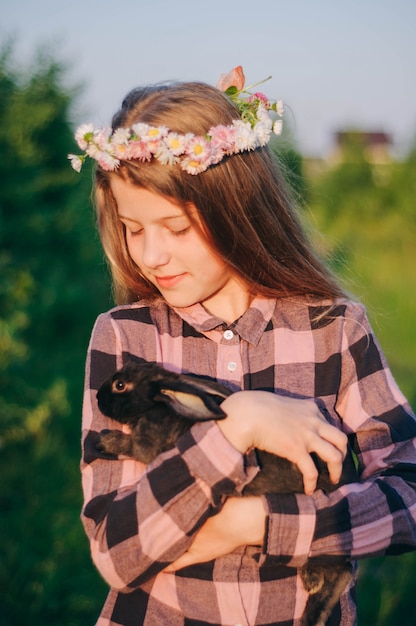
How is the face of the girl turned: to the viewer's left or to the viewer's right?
to the viewer's left

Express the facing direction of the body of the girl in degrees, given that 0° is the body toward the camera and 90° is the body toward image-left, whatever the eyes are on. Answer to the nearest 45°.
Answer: approximately 0°
